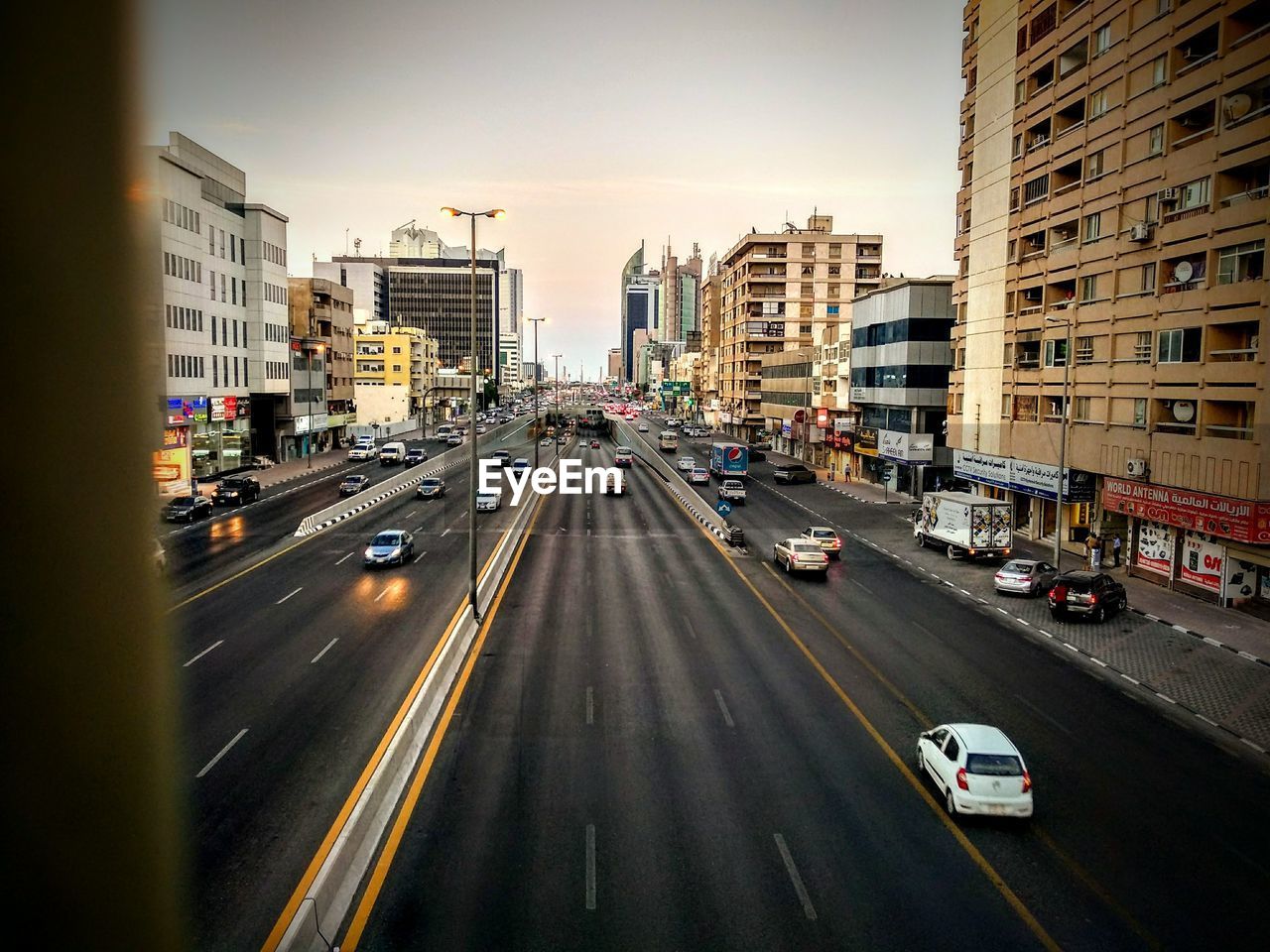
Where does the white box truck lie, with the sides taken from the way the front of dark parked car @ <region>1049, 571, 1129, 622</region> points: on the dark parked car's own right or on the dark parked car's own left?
on the dark parked car's own left

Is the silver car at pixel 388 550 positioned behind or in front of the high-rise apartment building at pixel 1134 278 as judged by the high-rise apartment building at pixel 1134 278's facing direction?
in front

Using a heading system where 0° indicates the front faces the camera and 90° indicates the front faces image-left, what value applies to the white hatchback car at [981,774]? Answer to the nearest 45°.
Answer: approximately 135°

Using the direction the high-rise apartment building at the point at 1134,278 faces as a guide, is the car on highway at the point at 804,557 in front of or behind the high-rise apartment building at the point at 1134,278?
in front

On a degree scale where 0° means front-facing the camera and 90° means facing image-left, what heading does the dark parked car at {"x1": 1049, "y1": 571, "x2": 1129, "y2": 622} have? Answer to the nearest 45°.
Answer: approximately 225°

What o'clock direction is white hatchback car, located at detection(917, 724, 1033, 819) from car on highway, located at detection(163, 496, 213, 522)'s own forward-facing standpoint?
The white hatchback car is roughly at 10 o'clock from the car on highway.

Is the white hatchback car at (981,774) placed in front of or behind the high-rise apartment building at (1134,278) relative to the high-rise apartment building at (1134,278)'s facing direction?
in front

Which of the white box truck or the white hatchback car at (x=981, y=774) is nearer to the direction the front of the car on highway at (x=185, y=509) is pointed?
the white hatchback car

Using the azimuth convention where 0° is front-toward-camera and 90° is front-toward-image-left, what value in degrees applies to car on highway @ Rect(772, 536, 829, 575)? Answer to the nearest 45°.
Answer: approximately 135°

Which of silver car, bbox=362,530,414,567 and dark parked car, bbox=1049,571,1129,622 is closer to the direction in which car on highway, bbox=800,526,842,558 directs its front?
the silver car
